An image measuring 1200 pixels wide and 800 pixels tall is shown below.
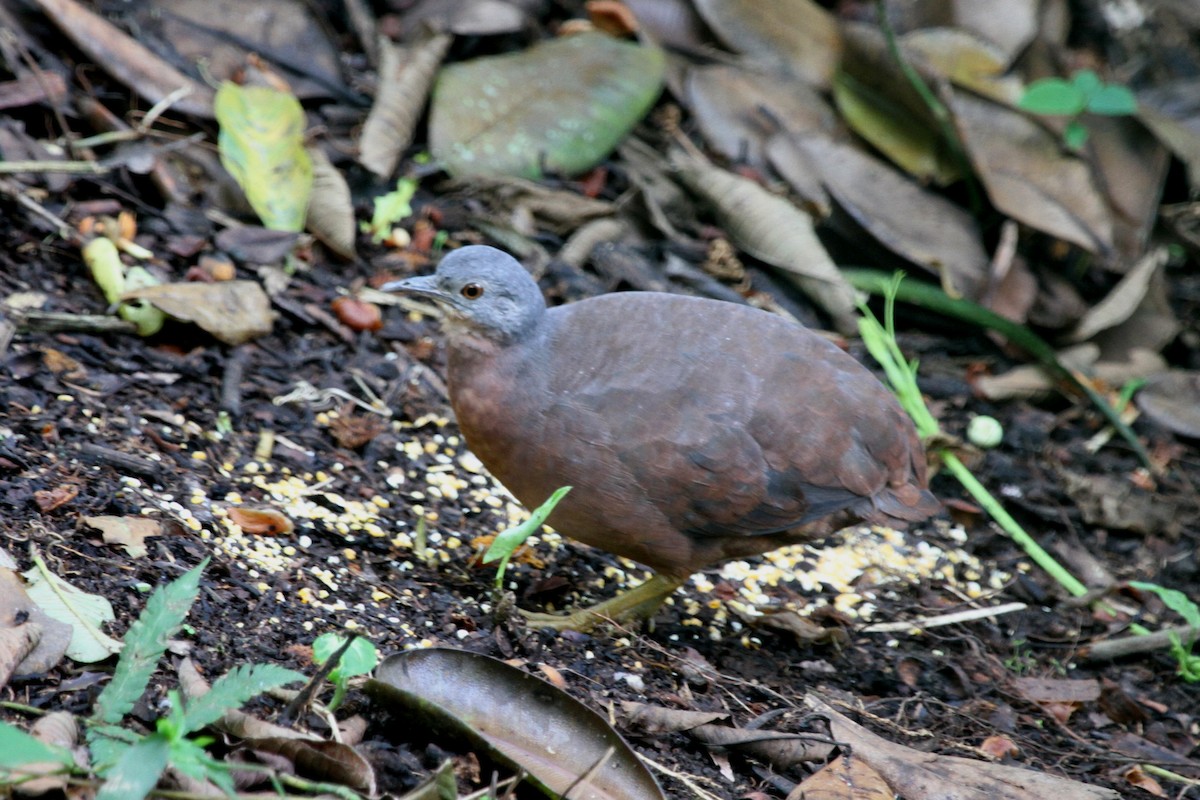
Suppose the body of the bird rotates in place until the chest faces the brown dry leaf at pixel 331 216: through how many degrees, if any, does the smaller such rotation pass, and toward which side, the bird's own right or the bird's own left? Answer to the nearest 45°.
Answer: approximately 45° to the bird's own right

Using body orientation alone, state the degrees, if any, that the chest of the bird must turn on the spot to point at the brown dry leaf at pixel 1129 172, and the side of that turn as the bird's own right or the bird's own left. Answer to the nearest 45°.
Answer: approximately 135° to the bird's own right

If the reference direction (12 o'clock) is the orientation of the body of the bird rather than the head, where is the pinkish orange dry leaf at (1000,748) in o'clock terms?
The pinkish orange dry leaf is roughly at 7 o'clock from the bird.

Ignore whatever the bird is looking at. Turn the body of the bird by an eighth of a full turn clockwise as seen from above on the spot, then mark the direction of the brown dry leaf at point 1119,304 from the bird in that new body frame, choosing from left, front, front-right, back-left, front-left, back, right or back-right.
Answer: right

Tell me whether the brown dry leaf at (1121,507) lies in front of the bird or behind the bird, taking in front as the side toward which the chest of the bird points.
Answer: behind

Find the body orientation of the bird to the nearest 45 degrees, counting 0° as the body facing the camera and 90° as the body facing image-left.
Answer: approximately 90°

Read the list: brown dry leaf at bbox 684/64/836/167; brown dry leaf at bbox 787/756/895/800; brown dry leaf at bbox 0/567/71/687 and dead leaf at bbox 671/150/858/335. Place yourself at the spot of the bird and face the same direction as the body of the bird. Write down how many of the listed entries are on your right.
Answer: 2

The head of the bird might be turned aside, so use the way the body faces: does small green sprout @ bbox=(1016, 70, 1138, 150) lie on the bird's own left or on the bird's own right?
on the bird's own right
